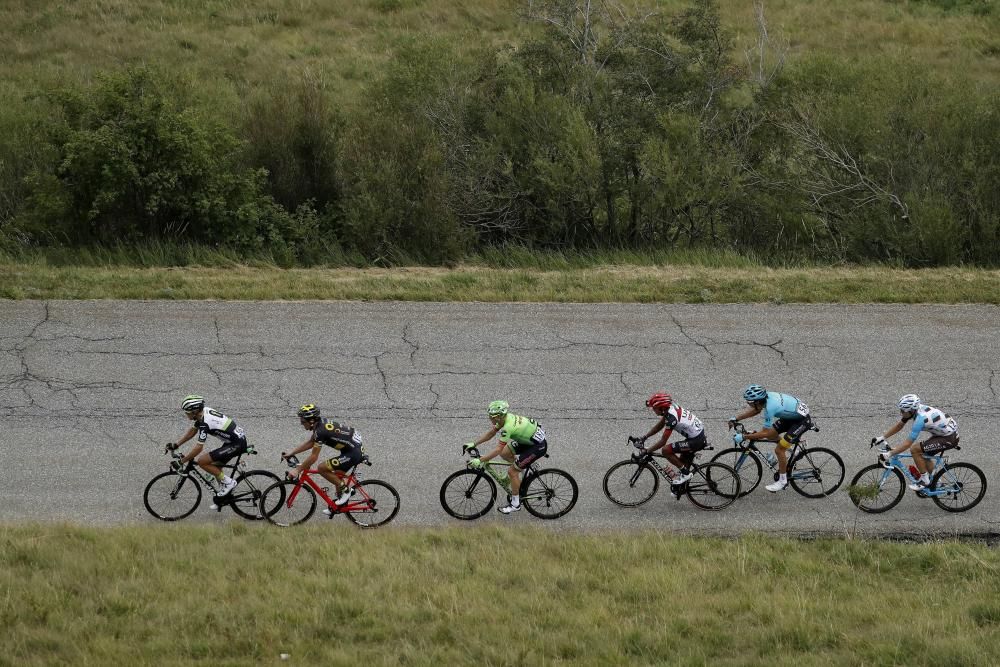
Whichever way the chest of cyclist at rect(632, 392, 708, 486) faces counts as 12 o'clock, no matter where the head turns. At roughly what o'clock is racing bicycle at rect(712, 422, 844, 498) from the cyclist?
The racing bicycle is roughly at 5 o'clock from the cyclist.

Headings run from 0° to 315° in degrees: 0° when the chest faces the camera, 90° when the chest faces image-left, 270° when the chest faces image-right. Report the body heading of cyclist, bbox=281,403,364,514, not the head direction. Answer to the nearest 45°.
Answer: approximately 90°

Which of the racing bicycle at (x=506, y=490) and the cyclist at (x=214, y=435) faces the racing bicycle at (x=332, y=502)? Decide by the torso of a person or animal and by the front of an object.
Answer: the racing bicycle at (x=506, y=490)

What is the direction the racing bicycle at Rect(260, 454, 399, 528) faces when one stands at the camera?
facing to the left of the viewer

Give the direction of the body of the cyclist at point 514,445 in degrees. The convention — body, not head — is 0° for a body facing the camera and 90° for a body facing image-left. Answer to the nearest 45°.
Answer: approximately 90°

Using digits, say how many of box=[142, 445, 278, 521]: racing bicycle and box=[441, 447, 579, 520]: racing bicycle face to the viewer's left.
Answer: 2

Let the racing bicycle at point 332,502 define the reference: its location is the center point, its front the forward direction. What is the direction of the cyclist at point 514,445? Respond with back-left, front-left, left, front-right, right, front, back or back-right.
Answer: back

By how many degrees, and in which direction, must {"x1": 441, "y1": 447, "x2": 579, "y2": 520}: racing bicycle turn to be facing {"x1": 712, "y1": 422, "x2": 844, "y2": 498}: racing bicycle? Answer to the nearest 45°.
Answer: approximately 180°

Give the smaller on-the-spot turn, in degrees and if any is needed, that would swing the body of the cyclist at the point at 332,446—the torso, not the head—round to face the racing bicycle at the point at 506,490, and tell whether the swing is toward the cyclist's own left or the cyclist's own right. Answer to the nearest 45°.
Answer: approximately 180°

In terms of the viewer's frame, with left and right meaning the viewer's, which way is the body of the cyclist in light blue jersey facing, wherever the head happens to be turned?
facing to the left of the viewer

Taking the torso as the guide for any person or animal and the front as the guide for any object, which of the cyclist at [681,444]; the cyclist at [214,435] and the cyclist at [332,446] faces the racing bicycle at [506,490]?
the cyclist at [681,444]

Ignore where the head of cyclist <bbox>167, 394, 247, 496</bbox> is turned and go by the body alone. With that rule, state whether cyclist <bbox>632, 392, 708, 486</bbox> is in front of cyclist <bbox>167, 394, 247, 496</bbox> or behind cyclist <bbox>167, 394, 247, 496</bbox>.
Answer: behind

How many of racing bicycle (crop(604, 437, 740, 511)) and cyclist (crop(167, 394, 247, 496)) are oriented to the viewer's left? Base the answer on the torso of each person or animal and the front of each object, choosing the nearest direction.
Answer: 2

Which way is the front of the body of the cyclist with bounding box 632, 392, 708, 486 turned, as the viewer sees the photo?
to the viewer's left

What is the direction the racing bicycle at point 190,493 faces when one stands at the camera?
facing to the left of the viewer

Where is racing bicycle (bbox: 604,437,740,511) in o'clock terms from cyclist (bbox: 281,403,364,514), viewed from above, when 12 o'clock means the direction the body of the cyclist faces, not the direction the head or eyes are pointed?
The racing bicycle is roughly at 6 o'clock from the cyclist.

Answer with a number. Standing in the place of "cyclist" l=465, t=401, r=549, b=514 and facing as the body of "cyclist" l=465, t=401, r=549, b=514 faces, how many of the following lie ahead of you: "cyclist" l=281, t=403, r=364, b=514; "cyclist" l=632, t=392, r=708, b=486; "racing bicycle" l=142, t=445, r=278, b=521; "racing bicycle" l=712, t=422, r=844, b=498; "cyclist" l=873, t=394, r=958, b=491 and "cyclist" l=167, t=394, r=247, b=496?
3
